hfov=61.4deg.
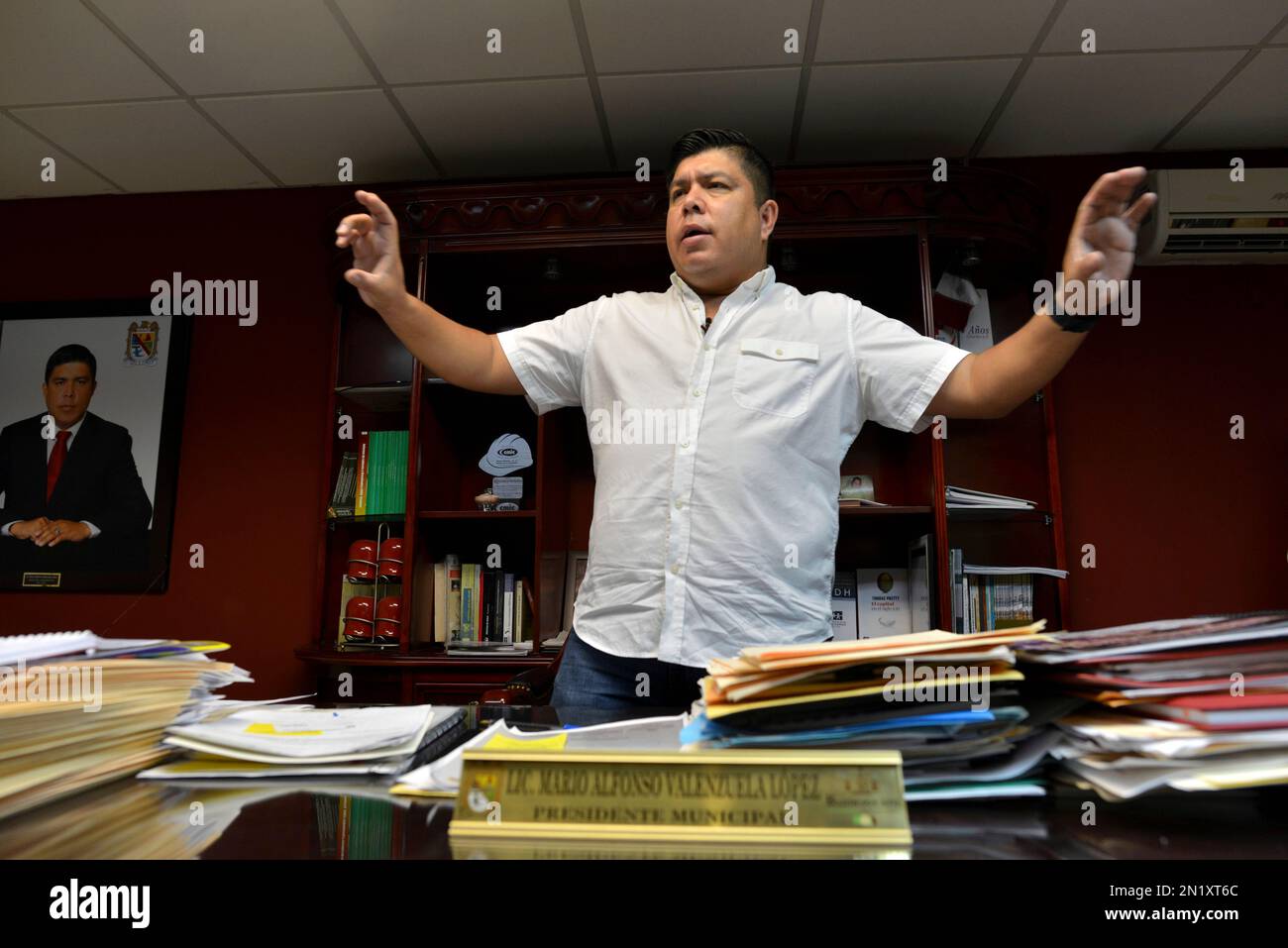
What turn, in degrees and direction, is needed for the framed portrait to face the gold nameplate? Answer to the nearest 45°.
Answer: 0° — it already faces it

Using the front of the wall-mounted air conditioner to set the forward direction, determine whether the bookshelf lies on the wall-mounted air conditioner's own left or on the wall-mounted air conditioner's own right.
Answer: on the wall-mounted air conditioner's own right

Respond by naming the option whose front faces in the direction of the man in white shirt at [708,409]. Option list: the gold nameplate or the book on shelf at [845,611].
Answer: the book on shelf
